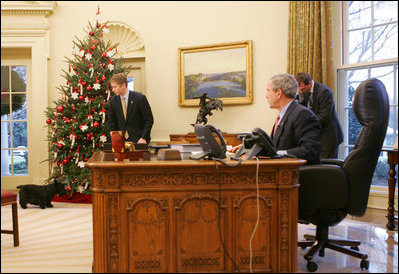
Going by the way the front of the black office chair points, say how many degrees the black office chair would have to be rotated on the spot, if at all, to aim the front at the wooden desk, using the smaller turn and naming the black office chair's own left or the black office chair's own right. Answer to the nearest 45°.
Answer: approximately 45° to the black office chair's own left

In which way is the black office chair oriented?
to the viewer's left

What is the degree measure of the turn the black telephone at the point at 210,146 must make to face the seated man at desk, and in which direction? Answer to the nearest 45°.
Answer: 0° — it already faces them

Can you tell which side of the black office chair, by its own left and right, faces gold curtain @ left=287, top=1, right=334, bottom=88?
right

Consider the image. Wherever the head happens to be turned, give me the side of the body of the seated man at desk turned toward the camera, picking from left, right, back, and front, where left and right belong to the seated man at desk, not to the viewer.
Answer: left

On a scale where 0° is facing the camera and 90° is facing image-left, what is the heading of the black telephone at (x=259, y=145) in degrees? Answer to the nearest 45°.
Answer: approximately 225°

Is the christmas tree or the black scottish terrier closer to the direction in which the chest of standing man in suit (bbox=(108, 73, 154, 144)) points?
the black scottish terrier

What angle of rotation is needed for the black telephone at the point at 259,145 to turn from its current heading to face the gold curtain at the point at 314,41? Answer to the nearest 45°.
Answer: approximately 45° to its left

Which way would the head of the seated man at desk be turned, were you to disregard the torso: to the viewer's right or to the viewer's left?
to the viewer's left

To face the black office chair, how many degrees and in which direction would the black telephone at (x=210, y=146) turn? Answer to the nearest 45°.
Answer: approximately 45° to its right
